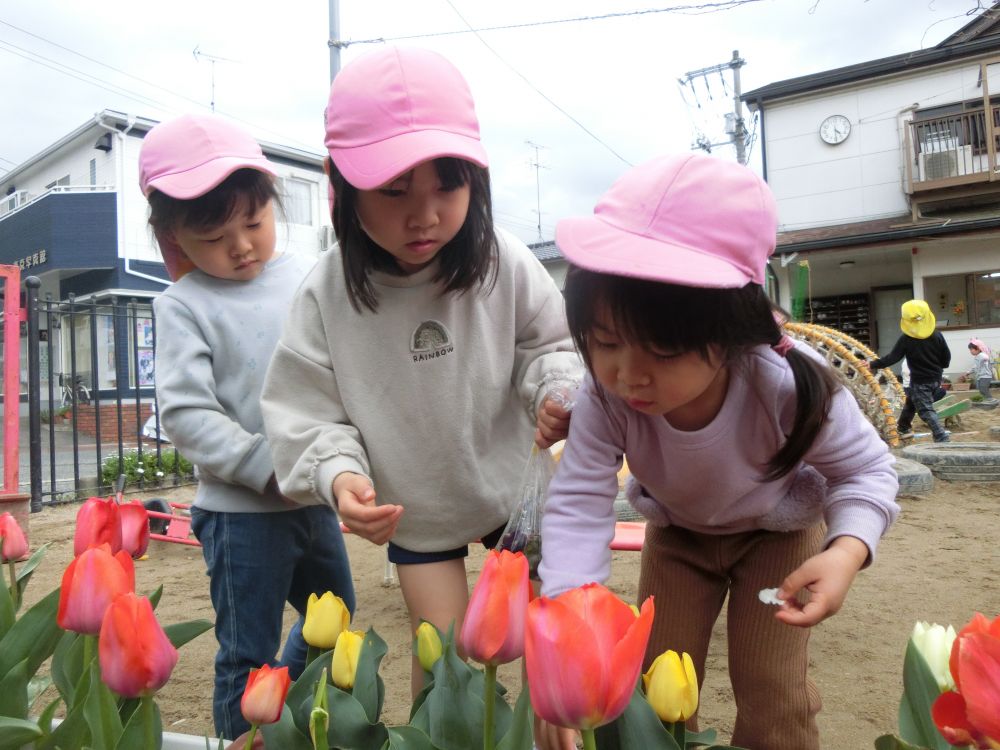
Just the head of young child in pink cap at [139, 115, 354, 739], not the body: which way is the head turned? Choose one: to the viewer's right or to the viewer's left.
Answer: to the viewer's right

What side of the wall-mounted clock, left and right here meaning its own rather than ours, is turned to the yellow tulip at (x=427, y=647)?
front

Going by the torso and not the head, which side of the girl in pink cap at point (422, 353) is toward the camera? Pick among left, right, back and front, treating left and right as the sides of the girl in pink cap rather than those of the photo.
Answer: front

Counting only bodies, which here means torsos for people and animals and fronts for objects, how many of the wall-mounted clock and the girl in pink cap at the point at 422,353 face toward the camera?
2

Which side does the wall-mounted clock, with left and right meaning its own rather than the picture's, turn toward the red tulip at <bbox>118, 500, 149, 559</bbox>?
front

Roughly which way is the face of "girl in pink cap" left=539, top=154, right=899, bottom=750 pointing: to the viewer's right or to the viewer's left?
to the viewer's left

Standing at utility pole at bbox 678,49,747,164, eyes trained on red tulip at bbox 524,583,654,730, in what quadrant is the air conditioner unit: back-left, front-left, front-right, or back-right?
front-left

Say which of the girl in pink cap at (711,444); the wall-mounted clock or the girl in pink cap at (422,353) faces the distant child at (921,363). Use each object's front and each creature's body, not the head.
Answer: the wall-mounted clock

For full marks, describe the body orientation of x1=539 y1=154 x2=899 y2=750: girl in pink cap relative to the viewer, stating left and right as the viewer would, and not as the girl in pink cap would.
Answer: facing the viewer and to the left of the viewer

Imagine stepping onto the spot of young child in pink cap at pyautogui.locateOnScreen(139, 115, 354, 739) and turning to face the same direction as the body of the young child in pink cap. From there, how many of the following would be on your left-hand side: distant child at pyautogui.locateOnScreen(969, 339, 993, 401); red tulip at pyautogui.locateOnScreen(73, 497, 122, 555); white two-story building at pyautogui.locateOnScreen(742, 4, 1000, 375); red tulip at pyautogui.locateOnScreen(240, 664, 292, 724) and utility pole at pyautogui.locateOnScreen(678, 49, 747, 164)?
3

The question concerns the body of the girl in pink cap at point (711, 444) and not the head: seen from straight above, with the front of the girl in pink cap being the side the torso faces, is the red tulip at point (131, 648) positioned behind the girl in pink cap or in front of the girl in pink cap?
in front

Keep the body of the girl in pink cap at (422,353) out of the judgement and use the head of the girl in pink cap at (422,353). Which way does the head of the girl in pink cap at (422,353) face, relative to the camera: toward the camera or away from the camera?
toward the camera

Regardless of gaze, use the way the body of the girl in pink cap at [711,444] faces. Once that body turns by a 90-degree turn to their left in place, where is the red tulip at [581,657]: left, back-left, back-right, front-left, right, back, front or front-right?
front-right

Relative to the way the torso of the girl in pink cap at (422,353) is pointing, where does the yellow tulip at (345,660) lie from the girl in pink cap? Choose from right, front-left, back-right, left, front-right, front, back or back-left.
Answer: front

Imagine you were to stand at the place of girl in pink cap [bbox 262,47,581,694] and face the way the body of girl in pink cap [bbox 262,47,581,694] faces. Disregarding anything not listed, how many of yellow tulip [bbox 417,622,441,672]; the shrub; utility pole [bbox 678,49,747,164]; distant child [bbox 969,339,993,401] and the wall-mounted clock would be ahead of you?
1

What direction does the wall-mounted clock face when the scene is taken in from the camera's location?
facing the viewer

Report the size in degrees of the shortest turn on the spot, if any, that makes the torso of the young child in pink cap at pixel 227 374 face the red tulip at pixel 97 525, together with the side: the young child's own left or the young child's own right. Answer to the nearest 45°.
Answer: approximately 45° to the young child's own right

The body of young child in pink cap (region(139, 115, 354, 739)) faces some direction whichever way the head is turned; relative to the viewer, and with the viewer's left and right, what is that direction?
facing the viewer and to the right of the viewer
